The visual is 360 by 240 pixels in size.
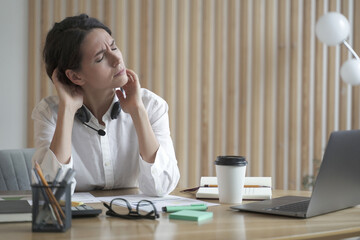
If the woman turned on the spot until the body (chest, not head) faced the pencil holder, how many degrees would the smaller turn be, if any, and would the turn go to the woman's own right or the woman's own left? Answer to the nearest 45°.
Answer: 0° — they already face it

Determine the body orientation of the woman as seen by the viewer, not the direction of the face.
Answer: toward the camera

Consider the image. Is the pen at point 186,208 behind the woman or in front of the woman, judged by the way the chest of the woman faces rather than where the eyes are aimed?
in front

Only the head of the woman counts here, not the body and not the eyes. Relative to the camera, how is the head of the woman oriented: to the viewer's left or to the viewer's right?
to the viewer's right

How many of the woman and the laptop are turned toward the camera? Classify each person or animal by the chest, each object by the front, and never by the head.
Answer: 1

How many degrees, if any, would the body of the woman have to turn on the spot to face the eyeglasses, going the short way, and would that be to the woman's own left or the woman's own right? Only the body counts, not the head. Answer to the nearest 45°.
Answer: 0° — they already face it

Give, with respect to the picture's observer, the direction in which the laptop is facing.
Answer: facing away from the viewer and to the left of the viewer
